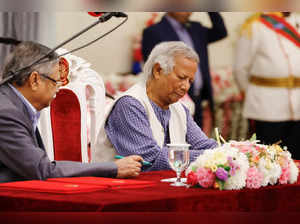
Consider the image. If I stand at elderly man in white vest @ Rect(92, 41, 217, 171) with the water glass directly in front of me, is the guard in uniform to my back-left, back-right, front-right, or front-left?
back-left

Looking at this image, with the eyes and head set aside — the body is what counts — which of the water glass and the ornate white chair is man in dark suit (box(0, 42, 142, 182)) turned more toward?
the water glass

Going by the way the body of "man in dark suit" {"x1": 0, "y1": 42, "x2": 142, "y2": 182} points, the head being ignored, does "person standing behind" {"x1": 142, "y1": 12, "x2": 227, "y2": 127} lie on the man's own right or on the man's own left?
on the man's own left

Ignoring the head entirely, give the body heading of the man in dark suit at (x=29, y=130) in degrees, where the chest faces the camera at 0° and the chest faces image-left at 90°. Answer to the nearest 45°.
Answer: approximately 270°

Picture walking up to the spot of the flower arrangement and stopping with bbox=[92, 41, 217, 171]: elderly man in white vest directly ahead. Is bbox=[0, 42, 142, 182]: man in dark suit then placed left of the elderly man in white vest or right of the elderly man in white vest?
left

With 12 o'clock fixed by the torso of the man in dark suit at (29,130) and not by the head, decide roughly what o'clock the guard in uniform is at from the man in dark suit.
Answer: The guard in uniform is roughly at 10 o'clock from the man in dark suit.

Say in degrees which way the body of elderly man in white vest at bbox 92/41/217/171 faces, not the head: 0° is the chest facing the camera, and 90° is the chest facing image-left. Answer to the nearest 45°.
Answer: approximately 315°

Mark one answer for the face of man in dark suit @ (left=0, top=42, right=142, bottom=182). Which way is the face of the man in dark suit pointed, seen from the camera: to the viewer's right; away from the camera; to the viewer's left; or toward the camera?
to the viewer's right

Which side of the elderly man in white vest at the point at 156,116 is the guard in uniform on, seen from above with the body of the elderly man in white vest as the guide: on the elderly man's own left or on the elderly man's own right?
on the elderly man's own left

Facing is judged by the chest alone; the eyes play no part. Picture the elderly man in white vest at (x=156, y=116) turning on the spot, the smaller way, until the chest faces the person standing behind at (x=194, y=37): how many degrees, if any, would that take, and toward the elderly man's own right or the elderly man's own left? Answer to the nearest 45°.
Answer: approximately 135° to the elderly man's own left

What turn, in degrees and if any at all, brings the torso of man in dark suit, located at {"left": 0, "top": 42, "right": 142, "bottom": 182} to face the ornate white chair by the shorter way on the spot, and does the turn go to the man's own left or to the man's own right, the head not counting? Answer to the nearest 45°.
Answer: approximately 90° to the man's own left

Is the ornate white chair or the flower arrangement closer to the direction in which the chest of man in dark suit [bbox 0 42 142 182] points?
the flower arrangement
